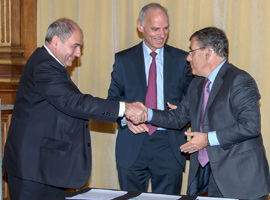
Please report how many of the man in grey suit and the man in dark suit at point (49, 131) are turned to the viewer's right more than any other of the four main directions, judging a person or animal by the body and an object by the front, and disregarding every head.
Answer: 1

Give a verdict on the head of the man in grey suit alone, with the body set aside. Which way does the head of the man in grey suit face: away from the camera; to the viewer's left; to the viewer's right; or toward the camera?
to the viewer's left

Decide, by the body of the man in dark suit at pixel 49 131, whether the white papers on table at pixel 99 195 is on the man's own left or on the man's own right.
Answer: on the man's own right

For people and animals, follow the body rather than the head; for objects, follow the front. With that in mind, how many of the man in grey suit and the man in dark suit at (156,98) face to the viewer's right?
0

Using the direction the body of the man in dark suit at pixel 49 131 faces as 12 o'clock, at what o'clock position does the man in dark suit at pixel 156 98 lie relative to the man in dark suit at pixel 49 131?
the man in dark suit at pixel 156 98 is roughly at 11 o'clock from the man in dark suit at pixel 49 131.

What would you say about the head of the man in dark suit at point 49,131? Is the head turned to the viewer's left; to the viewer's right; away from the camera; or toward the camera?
to the viewer's right

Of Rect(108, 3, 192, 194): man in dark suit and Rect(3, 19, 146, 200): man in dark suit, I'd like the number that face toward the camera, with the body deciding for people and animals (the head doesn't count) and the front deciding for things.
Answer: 1

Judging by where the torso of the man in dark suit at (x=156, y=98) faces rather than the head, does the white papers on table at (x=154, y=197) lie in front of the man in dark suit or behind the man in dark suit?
in front

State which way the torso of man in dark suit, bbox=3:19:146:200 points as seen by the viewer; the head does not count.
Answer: to the viewer's right

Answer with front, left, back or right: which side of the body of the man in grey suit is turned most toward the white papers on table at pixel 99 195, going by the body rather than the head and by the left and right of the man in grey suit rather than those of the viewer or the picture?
front

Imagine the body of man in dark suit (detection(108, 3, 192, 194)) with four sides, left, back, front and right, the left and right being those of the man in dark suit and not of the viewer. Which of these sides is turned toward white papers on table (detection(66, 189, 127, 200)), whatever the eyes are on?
front

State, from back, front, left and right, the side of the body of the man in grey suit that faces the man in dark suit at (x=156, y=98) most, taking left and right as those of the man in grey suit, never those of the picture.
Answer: right

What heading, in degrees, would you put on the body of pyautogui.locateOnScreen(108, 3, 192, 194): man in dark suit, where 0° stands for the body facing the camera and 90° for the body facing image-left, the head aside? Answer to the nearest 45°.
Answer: approximately 0°

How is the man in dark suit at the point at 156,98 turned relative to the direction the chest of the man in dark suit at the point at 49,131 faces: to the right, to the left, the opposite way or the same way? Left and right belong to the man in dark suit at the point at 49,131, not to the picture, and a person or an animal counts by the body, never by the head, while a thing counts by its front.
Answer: to the right

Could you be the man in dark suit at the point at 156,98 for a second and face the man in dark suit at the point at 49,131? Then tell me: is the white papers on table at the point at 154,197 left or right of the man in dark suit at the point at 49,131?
left

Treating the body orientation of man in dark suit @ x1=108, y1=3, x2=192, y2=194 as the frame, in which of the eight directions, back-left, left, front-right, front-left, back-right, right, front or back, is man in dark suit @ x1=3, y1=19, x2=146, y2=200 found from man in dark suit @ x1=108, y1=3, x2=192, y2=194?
front-right

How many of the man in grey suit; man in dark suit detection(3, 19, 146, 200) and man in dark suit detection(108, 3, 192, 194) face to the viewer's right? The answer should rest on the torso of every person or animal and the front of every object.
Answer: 1

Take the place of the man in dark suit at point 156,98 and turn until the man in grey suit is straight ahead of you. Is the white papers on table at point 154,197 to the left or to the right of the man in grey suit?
right
